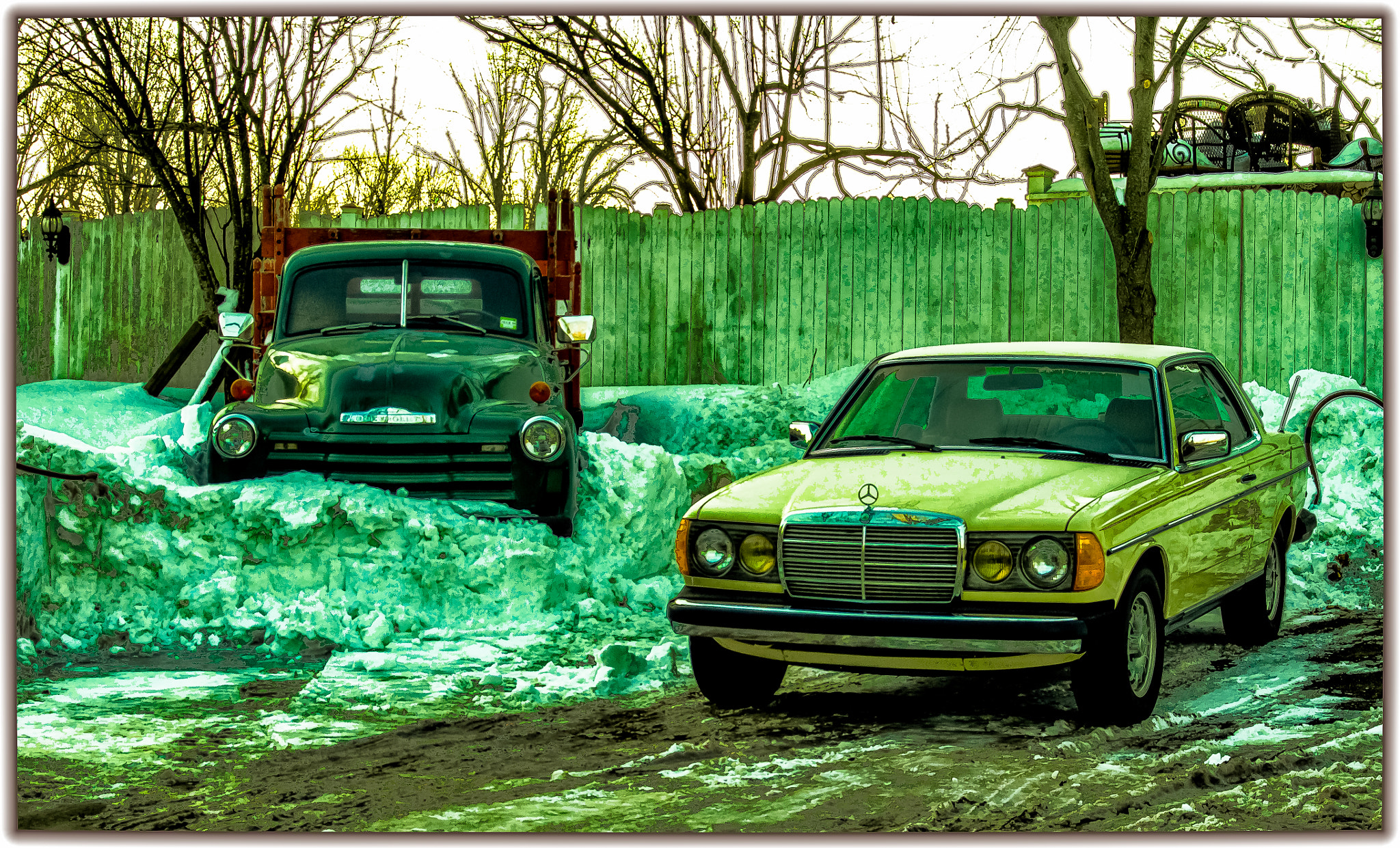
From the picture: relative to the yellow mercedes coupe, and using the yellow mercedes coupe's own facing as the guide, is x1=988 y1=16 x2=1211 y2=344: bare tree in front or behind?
behind

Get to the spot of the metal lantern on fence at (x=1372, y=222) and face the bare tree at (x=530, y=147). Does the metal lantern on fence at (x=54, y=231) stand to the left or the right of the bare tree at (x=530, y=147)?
left

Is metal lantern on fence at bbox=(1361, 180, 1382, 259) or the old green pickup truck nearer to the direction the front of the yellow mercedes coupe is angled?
the old green pickup truck

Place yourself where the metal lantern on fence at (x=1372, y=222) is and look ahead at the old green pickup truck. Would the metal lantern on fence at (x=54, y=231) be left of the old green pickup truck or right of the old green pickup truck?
right

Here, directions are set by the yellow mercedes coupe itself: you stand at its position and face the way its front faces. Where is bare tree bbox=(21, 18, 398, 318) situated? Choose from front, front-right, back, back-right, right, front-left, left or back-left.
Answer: right

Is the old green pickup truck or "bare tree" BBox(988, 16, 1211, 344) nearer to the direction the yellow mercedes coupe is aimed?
the old green pickup truck

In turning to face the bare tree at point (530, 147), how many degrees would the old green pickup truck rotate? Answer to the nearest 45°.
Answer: approximately 180°

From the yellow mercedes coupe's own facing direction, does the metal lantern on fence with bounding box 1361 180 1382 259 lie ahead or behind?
behind

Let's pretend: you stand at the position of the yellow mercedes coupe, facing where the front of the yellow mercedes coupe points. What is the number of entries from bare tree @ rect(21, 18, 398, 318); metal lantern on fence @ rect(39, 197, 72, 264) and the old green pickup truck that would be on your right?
3

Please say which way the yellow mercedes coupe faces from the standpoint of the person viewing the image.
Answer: facing the viewer and to the left of the viewer

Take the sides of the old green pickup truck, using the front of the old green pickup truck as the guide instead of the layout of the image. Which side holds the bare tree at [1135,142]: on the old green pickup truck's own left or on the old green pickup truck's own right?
on the old green pickup truck's own left

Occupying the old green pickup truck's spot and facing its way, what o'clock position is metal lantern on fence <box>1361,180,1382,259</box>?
The metal lantern on fence is roughly at 8 o'clock from the old green pickup truck.

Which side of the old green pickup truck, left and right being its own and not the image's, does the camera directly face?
front

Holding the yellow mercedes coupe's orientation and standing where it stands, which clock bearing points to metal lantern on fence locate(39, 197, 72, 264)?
The metal lantern on fence is roughly at 3 o'clock from the yellow mercedes coupe.

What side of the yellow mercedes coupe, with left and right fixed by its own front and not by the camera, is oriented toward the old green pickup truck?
right
